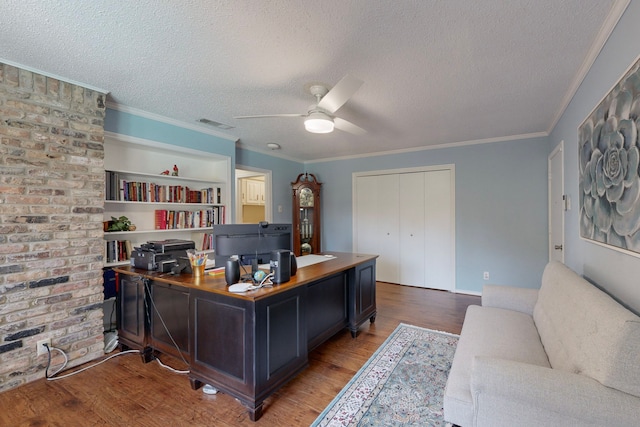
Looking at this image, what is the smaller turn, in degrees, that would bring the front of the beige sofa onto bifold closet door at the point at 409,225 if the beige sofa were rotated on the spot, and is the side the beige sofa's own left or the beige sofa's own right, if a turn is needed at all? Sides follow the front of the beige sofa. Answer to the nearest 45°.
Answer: approximately 45° to the beige sofa's own right

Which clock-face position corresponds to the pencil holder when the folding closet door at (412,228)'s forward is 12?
The pencil holder is roughly at 1 o'clock from the folding closet door.

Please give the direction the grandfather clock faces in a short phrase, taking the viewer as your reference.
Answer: facing the viewer

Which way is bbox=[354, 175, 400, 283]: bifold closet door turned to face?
toward the camera

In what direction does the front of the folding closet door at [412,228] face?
toward the camera

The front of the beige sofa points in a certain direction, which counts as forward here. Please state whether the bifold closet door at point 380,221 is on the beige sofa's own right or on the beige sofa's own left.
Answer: on the beige sofa's own right

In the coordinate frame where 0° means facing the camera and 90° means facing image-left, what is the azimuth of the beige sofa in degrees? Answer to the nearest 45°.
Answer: approximately 90°

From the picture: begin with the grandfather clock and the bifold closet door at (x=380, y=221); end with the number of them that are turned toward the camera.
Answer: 2
